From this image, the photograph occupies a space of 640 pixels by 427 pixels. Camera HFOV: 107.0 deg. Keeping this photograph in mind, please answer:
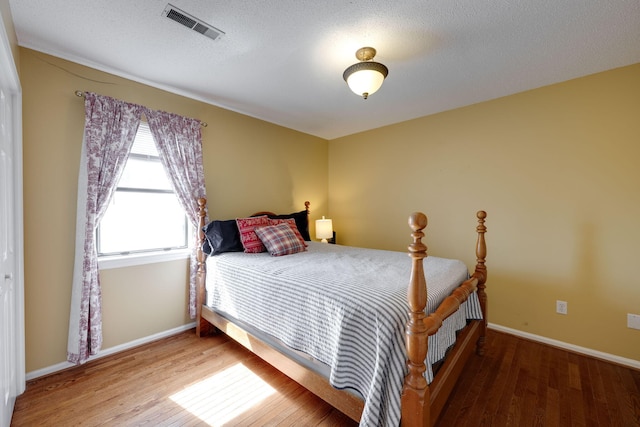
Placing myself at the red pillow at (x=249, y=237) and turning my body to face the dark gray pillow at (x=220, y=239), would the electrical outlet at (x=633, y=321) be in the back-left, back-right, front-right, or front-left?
back-left

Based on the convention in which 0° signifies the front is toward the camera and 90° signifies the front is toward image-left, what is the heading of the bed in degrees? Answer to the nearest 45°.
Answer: approximately 315°

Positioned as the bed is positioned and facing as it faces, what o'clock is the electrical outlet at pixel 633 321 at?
The electrical outlet is roughly at 10 o'clock from the bed.

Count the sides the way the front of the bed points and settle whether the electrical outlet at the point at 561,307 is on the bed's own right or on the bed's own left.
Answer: on the bed's own left

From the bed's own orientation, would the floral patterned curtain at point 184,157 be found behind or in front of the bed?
behind

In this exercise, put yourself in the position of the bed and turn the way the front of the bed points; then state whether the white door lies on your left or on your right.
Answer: on your right
